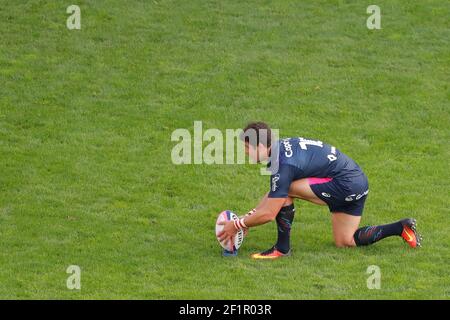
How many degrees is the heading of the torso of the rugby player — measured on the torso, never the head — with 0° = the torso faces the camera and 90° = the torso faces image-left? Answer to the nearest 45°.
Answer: approximately 90°
